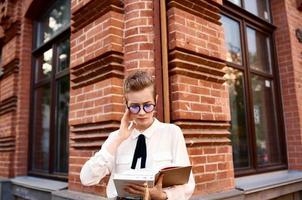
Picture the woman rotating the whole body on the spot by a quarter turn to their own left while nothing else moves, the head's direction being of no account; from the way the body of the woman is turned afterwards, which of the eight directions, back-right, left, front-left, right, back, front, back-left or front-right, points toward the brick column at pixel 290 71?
front-left

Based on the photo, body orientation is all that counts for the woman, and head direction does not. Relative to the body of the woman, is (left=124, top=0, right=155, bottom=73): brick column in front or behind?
behind

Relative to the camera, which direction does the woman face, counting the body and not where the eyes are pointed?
toward the camera

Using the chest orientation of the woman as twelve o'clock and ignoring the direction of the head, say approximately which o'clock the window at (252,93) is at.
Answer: The window is roughly at 7 o'clock from the woman.

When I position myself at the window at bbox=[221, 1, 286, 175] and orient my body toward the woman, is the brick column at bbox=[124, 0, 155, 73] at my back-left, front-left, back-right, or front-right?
front-right

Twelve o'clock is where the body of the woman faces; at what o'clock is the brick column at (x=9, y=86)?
The brick column is roughly at 5 o'clock from the woman.

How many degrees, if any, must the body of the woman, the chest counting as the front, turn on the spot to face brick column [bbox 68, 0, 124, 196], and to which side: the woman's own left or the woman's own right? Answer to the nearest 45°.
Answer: approximately 180°
